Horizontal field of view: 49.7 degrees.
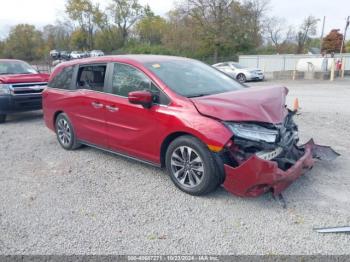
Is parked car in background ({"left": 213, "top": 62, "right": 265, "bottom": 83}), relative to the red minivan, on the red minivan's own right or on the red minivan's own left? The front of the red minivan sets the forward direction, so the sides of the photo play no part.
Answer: on the red minivan's own left
